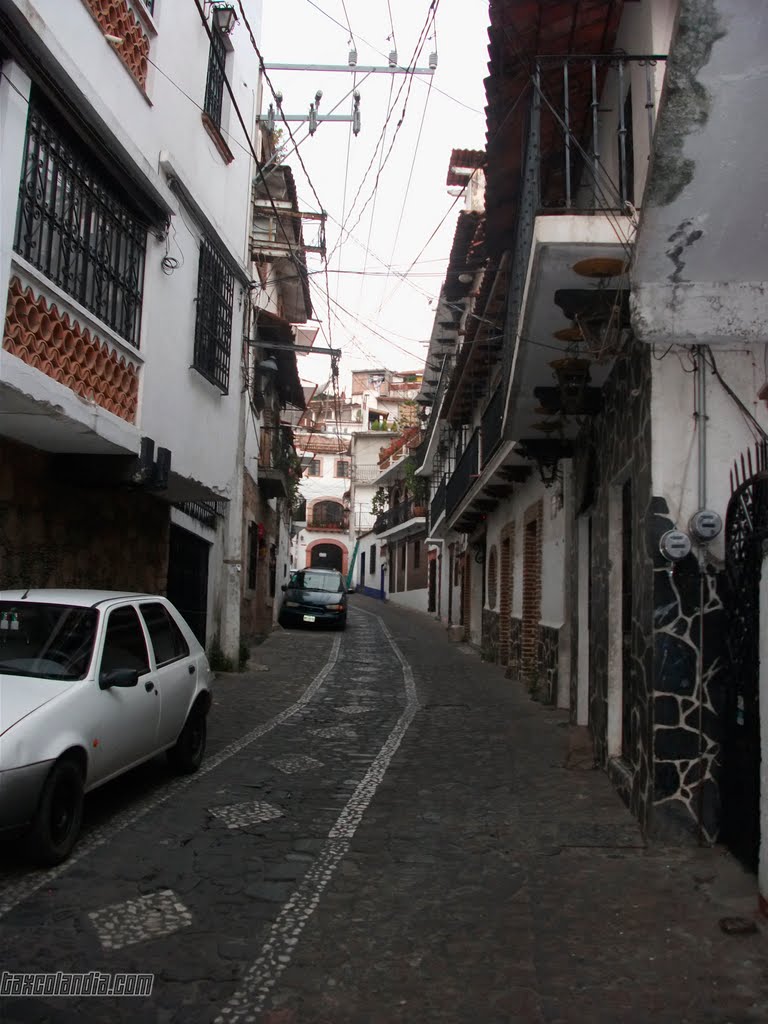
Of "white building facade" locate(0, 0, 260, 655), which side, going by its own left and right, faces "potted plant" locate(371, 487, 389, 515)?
left

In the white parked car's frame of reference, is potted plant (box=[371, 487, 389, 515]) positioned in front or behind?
behind

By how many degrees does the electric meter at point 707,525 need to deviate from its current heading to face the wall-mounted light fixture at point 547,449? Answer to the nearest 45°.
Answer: approximately 135° to its right

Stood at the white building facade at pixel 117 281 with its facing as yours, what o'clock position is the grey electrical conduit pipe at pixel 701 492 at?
The grey electrical conduit pipe is roughly at 12 o'clock from the white building facade.

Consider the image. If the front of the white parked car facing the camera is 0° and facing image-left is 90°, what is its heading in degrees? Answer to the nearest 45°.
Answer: approximately 45°

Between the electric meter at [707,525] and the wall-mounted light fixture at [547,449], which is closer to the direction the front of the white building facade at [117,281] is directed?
the electric meter

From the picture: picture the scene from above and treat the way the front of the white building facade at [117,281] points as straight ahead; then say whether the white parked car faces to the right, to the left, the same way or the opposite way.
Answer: to the right

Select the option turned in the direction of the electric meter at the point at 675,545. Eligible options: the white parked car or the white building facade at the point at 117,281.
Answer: the white building facade

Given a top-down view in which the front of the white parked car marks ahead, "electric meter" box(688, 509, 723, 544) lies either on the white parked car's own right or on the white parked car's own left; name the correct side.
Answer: on the white parked car's own left
